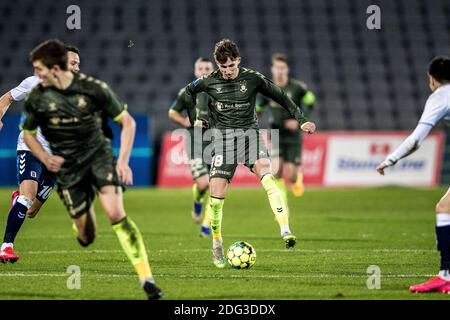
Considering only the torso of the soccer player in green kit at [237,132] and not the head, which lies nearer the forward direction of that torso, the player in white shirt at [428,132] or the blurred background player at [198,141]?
the player in white shirt

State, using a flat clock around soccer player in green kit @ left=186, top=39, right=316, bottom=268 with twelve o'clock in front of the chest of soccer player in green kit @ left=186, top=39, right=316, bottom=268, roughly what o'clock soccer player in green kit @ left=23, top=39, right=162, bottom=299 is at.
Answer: soccer player in green kit @ left=23, top=39, right=162, bottom=299 is roughly at 1 o'clock from soccer player in green kit @ left=186, top=39, right=316, bottom=268.

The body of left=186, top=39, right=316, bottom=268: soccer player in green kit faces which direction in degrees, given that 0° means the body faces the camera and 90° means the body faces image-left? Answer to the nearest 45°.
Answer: approximately 0°

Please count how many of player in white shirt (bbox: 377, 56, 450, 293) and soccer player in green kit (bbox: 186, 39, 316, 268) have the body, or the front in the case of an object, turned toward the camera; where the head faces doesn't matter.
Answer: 1

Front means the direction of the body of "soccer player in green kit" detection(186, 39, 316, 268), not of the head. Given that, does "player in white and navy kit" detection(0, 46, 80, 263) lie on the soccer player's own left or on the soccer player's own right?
on the soccer player's own right

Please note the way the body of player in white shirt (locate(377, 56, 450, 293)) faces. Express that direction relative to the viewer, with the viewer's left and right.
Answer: facing away from the viewer and to the left of the viewer
